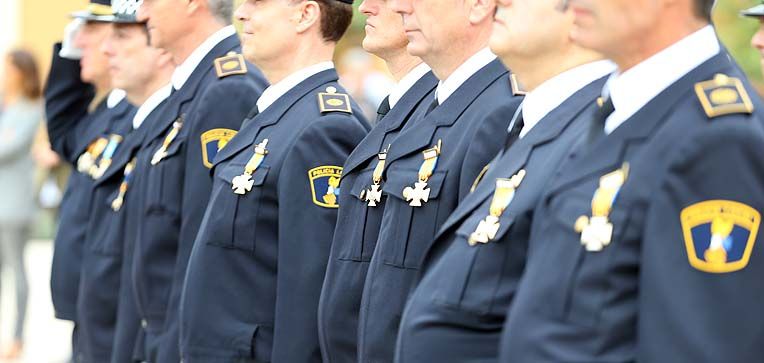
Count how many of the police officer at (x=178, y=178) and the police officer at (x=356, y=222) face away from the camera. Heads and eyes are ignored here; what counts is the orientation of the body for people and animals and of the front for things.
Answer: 0

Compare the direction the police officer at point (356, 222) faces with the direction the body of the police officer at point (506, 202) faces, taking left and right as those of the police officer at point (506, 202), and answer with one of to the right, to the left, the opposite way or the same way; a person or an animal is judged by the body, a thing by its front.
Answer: the same way

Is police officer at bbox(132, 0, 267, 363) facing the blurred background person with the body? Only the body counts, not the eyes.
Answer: no

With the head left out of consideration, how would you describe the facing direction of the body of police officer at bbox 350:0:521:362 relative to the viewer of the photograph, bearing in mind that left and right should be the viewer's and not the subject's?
facing the viewer and to the left of the viewer

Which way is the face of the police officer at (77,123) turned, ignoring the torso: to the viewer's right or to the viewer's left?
to the viewer's left

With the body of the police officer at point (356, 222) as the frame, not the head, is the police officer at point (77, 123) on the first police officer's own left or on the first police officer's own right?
on the first police officer's own right

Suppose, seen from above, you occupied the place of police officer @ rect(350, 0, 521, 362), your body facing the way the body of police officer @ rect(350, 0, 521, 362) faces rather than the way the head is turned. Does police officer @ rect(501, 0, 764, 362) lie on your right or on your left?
on your left

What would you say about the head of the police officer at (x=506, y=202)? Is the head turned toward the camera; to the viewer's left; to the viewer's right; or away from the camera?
to the viewer's left

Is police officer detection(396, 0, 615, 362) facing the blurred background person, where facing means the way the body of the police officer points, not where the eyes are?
no

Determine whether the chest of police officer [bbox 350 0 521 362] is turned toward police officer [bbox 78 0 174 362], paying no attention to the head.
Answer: no
